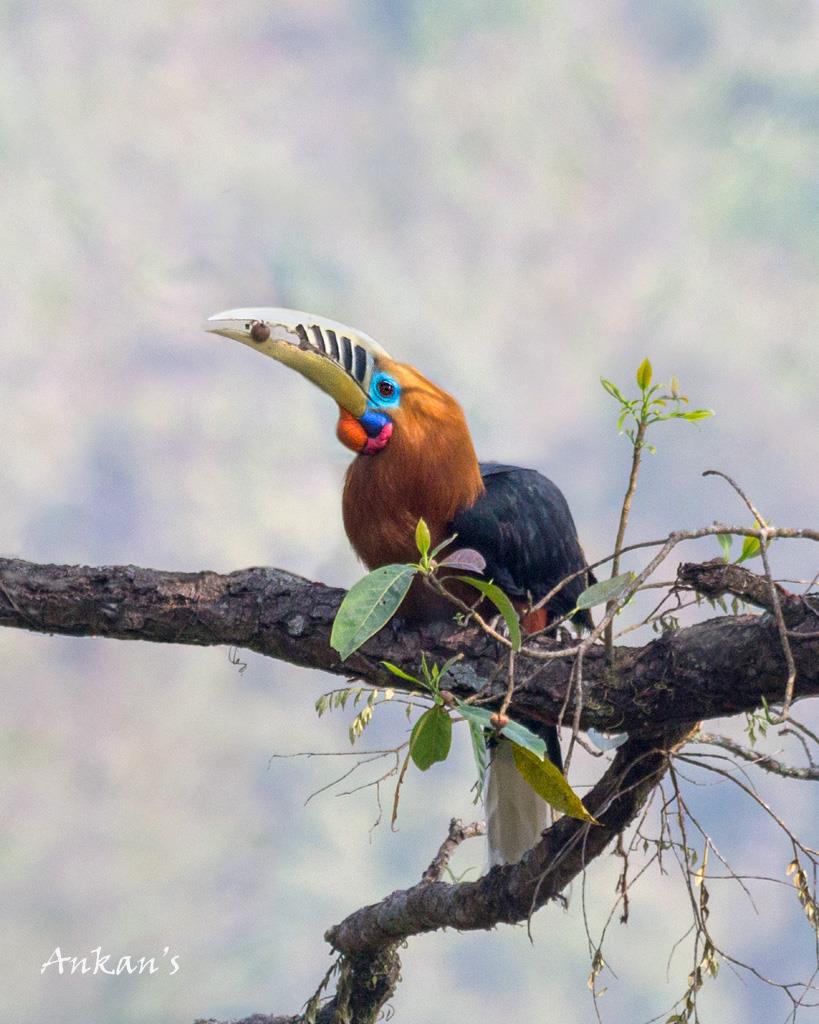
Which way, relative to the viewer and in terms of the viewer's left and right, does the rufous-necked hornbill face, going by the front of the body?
facing the viewer and to the left of the viewer
